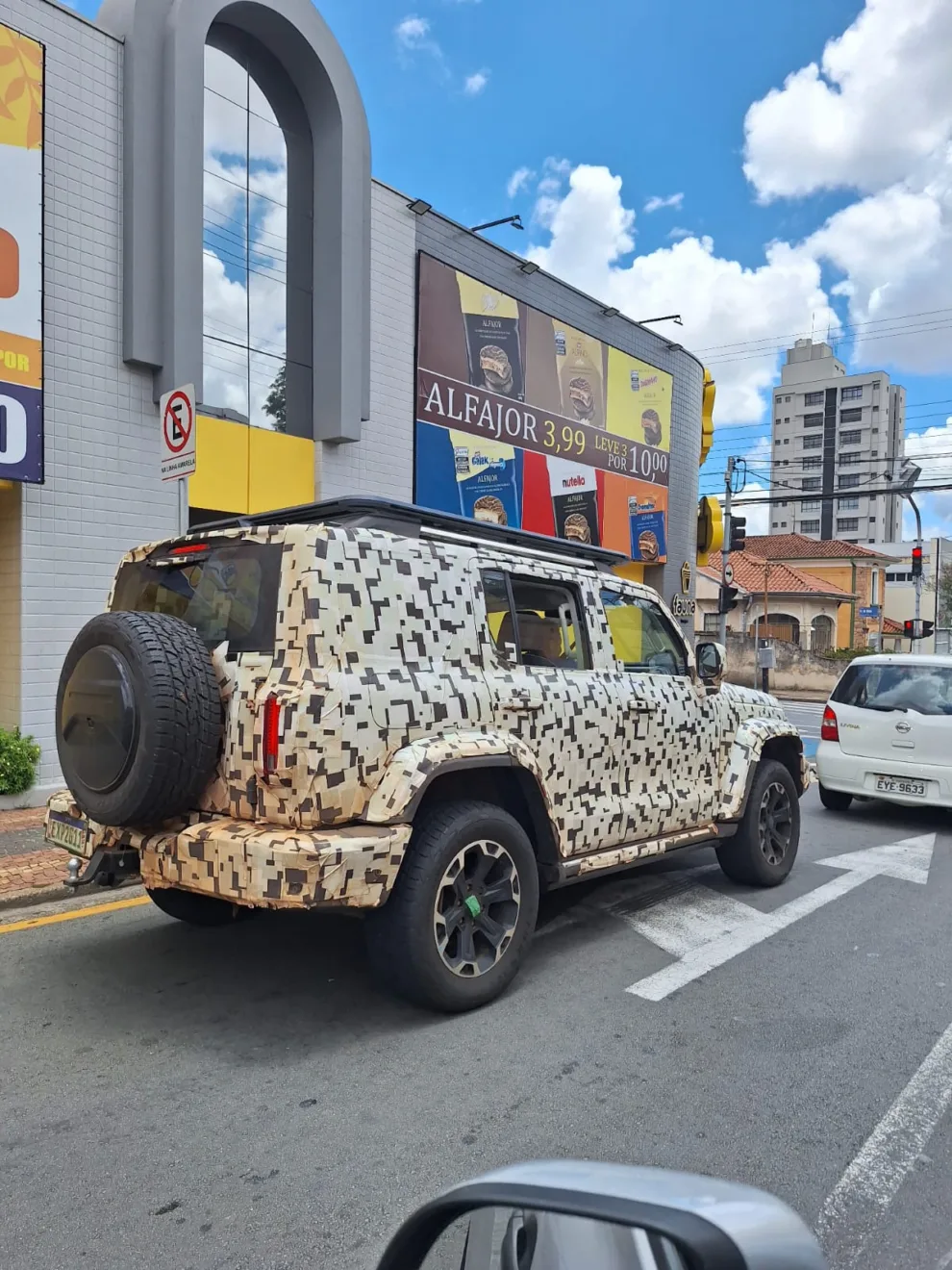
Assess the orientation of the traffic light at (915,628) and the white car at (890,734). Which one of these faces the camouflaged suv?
the traffic light

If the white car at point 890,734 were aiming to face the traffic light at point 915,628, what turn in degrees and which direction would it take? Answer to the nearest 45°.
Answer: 0° — it already faces it

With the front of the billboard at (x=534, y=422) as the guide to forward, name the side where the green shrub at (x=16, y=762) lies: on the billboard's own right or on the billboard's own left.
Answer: on the billboard's own right

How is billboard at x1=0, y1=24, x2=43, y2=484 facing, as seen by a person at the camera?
facing the viewer and to the right of the viewer

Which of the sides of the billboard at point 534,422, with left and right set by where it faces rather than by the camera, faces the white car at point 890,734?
front

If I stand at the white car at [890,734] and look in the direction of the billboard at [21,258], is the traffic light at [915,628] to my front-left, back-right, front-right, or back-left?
back-right

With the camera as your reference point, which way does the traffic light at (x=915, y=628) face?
facing the viewer

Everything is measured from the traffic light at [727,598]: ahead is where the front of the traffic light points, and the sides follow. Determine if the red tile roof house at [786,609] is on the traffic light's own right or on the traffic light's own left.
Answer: on the traffic light's own left

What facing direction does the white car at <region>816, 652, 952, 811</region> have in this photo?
away from the camera

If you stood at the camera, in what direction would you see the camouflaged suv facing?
facing away from the viewer and to the right of the viewer

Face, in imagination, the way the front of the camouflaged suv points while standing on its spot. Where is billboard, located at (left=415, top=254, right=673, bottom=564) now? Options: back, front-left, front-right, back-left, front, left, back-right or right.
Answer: front-left

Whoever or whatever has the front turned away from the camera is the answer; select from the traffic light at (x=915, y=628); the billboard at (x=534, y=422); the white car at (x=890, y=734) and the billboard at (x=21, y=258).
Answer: the white car

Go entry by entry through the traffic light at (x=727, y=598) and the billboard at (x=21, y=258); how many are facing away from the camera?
0
